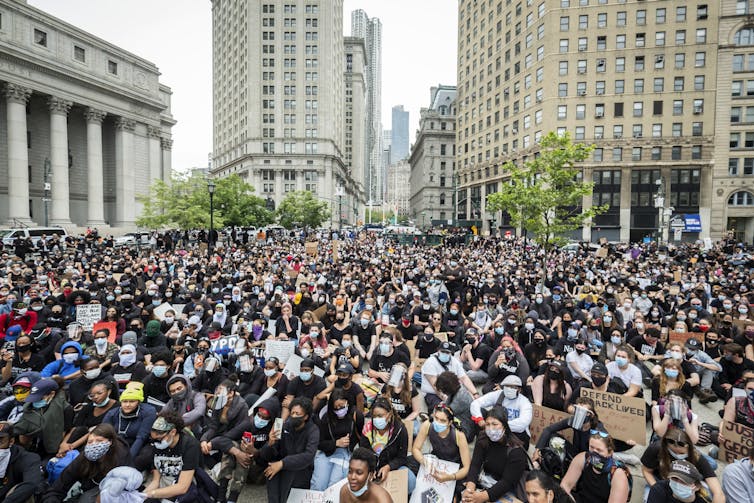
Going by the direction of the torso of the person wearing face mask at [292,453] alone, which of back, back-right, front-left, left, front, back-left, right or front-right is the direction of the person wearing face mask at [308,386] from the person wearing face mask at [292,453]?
back-right

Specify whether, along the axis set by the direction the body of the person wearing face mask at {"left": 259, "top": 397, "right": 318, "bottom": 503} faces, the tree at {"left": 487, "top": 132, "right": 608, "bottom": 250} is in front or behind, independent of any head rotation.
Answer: behind

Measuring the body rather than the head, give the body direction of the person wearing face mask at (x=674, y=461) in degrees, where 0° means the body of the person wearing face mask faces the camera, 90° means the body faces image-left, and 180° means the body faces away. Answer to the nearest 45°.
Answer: approximately 0°

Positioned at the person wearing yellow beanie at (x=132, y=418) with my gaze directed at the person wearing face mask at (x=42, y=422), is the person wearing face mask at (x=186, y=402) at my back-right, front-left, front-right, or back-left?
back-right

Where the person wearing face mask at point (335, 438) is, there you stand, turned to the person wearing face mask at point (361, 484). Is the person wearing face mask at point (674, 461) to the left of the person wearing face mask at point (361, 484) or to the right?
left

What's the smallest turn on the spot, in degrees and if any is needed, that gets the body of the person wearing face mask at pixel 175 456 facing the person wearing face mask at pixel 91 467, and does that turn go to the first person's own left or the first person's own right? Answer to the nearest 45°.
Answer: approximately 45° to the first person's own right

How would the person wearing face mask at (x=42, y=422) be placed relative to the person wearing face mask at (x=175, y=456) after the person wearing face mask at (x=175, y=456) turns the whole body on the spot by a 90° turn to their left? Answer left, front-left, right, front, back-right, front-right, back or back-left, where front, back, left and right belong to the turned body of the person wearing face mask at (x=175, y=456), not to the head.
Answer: back

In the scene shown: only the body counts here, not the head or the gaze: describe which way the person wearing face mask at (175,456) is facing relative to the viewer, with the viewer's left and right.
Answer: facing the viewer and to the left of the viewer

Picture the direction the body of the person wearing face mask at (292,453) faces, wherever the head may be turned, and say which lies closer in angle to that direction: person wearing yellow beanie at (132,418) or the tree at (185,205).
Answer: the person wearing yellow beanie

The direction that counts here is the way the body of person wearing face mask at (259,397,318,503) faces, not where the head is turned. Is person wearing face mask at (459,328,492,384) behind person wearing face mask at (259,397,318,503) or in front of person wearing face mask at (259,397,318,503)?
behind

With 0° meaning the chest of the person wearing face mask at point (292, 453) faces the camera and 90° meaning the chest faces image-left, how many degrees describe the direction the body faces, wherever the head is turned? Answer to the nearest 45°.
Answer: approximately 45°

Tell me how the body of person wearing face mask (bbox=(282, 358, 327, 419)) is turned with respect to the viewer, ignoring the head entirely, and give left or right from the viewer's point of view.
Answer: facing the viewer

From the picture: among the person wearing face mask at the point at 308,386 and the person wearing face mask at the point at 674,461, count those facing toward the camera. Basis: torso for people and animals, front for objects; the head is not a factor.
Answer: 2
